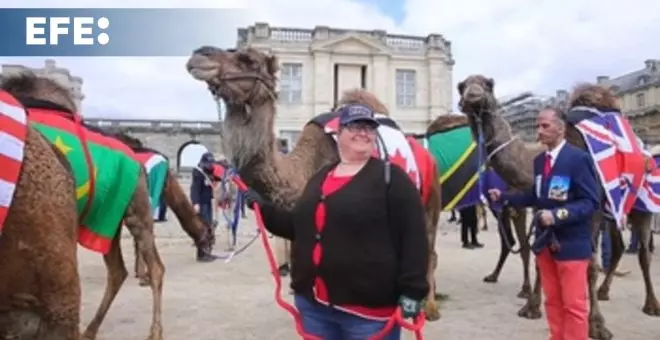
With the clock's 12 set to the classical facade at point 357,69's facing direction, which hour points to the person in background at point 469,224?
The person in background is roughly at 12 o'clock from the classical facade.

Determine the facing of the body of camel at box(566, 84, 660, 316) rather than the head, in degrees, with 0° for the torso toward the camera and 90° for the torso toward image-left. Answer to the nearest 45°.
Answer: approximately 45°

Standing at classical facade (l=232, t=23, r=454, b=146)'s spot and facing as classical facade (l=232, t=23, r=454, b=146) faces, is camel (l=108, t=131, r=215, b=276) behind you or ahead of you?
ahead

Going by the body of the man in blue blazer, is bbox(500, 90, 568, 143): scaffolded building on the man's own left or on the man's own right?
on the man's own right

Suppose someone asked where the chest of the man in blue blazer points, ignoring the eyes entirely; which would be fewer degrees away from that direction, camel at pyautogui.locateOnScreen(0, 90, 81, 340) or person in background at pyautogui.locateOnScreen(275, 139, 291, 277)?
the camel

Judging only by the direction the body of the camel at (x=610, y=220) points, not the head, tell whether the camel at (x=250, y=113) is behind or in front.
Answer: in front

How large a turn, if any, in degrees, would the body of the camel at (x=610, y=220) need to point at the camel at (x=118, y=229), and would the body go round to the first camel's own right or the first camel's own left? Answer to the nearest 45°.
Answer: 0° — it already faces it
